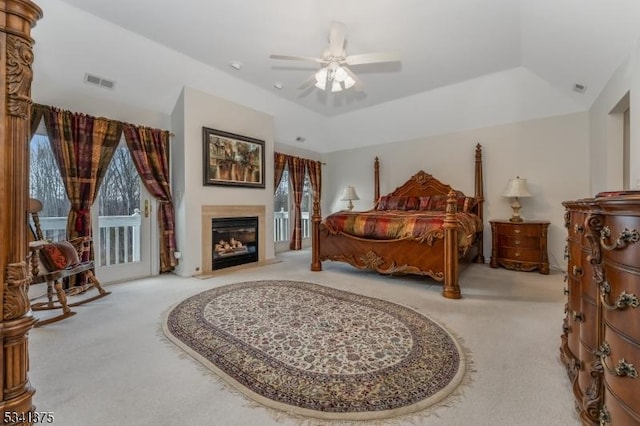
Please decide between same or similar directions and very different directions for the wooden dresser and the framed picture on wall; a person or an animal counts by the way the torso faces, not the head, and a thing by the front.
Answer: very different directions

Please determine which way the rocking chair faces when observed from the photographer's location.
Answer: facing the viewer and to the right of the viewer

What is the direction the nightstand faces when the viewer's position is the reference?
facing the viewer and to the left of the viewer

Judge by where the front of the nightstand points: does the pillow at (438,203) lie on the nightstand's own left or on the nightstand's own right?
on the nightstand's own right

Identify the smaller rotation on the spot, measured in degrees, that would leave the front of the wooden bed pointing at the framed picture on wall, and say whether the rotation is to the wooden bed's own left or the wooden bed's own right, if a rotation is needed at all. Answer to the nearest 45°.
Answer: approximately 45° to the wooden bed's own right

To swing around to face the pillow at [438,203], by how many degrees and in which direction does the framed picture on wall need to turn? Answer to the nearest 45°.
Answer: approximately 45° to its left

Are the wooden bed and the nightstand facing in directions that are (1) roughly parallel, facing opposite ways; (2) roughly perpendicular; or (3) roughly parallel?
roughly parallel

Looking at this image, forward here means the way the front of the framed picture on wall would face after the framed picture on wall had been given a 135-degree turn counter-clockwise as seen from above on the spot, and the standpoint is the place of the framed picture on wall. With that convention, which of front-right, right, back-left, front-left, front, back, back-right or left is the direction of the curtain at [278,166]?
front-right

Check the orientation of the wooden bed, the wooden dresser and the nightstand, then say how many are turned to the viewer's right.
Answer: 0

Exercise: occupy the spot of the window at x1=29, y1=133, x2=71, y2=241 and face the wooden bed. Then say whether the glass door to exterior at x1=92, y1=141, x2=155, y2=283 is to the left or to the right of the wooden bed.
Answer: left

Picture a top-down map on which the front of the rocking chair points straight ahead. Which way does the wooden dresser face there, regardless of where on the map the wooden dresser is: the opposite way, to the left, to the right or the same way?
the opposite way

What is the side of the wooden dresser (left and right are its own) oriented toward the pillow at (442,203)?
right

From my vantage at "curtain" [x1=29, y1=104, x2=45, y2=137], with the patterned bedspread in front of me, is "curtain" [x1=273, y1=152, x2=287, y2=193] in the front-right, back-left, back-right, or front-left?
front-left

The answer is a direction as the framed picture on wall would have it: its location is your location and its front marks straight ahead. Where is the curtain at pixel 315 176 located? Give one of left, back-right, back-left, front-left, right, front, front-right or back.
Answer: left

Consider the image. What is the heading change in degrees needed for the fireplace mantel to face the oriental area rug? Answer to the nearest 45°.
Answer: approximately 45° to its right
